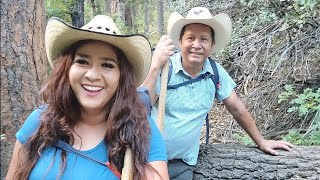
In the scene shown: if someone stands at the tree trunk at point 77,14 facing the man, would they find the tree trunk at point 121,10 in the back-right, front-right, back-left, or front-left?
back-left

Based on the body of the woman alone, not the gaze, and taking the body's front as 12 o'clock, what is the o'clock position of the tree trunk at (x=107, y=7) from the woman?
The tree trunk is roughly at 6 o'clock from the woman.

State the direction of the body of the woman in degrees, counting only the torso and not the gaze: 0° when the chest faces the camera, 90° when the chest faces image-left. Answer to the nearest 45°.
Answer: approximately 0°

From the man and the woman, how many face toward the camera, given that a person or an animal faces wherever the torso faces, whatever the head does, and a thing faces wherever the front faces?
2

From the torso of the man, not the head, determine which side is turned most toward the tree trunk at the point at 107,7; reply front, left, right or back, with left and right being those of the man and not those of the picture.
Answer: back

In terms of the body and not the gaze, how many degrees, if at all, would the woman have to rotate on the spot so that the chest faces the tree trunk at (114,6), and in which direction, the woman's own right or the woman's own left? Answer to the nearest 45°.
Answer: approximately 180°

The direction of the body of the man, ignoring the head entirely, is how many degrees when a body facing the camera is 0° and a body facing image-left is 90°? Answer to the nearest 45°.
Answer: approximately 0°

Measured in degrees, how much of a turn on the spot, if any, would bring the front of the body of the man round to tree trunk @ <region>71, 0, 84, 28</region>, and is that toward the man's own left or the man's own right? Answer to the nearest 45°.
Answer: approximately 135° to the man's own right

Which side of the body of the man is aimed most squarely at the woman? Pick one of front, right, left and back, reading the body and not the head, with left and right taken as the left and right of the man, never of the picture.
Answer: front

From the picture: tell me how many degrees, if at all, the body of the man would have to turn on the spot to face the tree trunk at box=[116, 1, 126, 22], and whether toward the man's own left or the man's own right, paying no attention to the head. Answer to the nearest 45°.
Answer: approximately 180°
